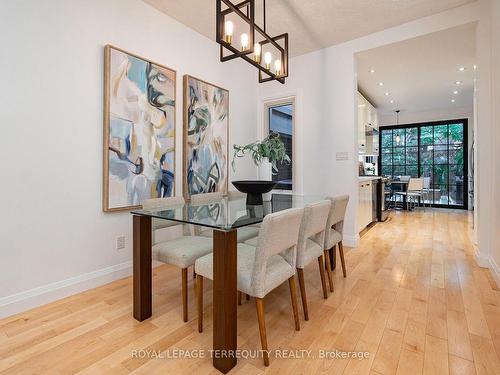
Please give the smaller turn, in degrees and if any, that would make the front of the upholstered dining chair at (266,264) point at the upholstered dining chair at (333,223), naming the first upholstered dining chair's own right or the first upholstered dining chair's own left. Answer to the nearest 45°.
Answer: approximately 90° to the first upholstered dining chair's own right

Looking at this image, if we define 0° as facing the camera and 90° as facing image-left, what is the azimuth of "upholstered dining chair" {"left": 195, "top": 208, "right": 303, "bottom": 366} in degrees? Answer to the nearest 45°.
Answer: approximately 135°

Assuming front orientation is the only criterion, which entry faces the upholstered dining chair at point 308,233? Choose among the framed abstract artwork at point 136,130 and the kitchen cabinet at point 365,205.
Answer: the framed abstract artwork

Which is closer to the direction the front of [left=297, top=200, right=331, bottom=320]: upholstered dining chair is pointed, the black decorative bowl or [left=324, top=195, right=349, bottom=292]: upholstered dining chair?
the black decorative bowl

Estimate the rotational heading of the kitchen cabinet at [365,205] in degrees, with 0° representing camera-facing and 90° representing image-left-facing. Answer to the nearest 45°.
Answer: approximately 270°

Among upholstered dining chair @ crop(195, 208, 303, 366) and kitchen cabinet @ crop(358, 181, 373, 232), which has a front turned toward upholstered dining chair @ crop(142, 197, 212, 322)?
upholstered dining chair @ crop(195, 208, 303, 366)

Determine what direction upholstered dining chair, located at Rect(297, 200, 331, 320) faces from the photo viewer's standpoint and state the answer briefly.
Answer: facing away from the viewer and to the left of the viewer

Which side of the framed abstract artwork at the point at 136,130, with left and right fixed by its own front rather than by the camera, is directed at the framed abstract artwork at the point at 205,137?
left

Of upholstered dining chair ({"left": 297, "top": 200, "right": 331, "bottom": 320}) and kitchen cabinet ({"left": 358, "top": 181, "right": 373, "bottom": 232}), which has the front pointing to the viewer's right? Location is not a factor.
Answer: the kitchen cabinet

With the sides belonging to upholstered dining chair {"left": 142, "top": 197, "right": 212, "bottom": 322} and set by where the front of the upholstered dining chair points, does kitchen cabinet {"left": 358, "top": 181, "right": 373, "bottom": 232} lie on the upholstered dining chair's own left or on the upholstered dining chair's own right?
on the upholstered dining chair's own left

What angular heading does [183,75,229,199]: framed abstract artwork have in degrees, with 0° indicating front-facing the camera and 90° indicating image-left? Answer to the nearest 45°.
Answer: approximately 315°

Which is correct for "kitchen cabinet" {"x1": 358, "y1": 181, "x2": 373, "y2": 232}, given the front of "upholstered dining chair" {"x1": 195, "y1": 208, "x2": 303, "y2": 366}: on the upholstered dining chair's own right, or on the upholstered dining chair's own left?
on the upholstered dining chair's own right
